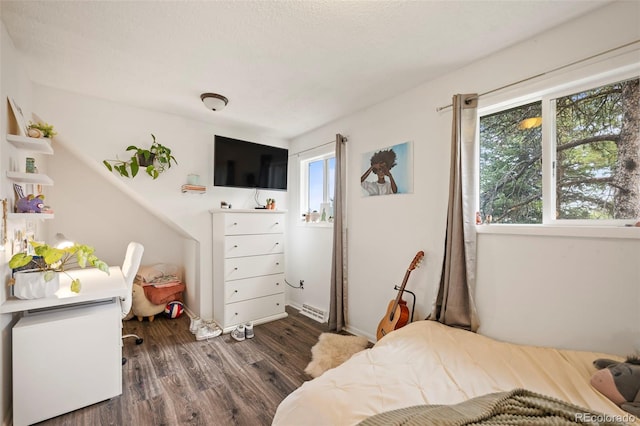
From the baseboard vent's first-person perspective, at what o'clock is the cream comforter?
The cream comforter is roughly at 10 o'clock from the baseboard vent.

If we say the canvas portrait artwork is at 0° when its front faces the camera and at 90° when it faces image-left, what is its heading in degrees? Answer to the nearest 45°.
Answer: approximately 45°

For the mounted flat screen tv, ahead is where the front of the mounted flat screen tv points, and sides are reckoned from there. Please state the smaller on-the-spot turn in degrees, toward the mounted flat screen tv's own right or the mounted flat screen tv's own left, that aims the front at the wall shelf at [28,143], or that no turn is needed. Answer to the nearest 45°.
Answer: approximately 90° to the mounted flat screen tv's own right

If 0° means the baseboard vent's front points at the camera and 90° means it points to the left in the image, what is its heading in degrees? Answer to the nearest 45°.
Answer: approximately 45°

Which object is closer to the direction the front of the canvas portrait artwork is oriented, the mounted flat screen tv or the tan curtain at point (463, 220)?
the mounted flat screen tv

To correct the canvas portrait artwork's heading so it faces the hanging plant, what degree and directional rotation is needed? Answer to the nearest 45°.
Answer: approximately 45° to its right

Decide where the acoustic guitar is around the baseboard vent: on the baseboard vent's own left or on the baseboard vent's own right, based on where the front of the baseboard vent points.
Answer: on the baseboard vent's own left

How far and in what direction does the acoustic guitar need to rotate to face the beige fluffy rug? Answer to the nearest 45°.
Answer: approximately 45° to its right

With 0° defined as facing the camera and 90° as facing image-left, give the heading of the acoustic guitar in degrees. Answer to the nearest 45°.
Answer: approximately 45°

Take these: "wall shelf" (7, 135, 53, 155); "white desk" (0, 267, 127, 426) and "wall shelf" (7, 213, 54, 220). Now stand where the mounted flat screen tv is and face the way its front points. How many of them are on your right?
3
